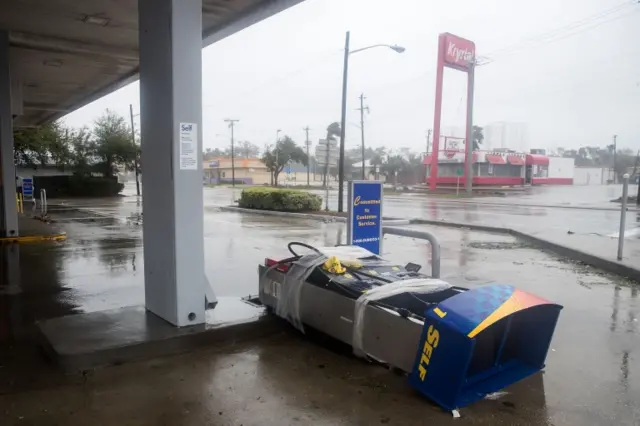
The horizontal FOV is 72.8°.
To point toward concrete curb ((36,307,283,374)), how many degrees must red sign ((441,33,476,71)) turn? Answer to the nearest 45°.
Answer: approximately 45° to its right

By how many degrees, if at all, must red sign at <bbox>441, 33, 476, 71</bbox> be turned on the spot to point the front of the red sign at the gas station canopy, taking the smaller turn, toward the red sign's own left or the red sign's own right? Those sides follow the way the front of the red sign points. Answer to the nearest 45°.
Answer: approximately 45° to the red sign's own right

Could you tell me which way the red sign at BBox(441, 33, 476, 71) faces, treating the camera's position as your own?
facing the viewer and to the right of the viewer

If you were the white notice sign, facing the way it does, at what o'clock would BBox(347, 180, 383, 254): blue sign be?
The blue sign is roughly at 8 o'clock from the white notice sign.

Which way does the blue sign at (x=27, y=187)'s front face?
toward the camera

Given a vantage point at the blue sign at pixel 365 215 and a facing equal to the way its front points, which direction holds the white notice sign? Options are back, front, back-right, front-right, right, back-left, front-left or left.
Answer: front-right

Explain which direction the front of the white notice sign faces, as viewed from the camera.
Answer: facing the viewer

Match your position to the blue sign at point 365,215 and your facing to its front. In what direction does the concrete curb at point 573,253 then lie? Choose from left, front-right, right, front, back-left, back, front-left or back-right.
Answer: back-left

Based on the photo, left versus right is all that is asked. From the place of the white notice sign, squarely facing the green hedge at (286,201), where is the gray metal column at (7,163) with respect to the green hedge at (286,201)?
left

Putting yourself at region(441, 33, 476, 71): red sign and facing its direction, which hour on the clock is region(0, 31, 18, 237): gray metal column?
The gray metal column is roughly at 2 o'clock from the red sign.

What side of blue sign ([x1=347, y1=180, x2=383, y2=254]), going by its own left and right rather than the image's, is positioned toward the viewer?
front

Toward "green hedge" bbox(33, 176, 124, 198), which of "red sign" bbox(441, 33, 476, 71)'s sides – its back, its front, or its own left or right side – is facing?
right

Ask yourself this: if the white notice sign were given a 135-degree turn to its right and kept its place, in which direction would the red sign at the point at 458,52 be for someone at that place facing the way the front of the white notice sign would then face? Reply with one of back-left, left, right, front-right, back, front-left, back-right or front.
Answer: right

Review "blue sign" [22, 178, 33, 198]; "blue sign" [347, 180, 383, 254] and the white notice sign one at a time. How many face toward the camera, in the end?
3
